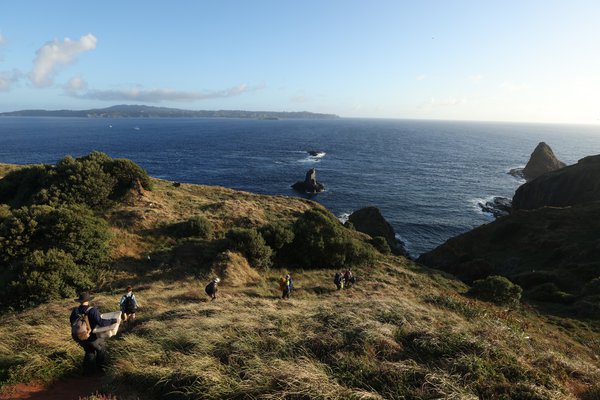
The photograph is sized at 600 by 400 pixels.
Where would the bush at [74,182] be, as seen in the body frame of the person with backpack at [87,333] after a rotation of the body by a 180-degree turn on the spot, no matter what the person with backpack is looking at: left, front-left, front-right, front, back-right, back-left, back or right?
back-right

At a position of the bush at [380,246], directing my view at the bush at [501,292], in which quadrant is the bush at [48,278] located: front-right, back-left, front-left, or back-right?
front-right

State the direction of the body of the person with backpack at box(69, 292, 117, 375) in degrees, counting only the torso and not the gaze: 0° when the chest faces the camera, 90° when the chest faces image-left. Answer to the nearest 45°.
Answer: approximately 225°

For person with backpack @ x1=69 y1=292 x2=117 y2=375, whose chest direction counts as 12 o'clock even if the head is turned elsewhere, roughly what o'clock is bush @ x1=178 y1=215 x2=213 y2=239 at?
The bush is roughly at 11 o'clock from the person with backpack.

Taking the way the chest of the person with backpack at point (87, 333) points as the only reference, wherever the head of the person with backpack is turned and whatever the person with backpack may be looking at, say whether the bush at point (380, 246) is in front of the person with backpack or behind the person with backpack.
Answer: in front

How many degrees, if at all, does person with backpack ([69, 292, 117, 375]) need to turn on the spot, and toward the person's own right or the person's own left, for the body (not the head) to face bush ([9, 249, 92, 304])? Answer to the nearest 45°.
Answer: approximately 45° to the person's own left

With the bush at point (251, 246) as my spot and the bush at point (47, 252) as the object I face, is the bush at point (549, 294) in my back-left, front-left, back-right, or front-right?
back-left

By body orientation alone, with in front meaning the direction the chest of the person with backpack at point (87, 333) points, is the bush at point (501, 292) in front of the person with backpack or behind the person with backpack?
in front

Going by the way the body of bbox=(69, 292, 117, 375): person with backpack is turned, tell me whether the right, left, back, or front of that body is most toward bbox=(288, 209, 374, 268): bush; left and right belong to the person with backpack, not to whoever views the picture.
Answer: front

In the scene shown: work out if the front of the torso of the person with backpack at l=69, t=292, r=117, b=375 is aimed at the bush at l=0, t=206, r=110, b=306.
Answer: no

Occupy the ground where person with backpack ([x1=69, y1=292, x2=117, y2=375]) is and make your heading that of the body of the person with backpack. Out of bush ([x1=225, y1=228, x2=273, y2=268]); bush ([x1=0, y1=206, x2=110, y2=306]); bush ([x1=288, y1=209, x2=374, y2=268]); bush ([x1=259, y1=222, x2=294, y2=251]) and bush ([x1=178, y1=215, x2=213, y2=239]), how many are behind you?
0

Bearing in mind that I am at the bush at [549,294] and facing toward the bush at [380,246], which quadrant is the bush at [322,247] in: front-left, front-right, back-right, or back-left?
front-left
